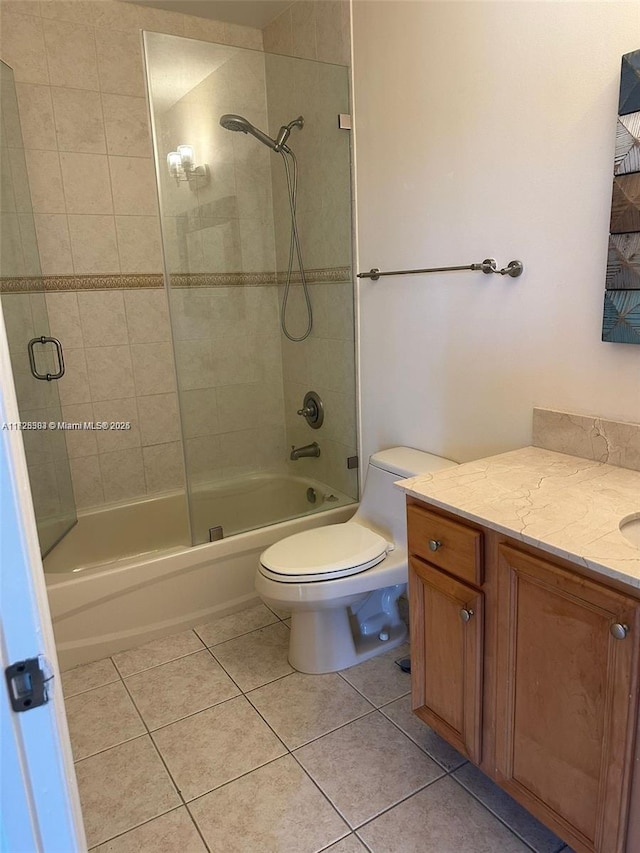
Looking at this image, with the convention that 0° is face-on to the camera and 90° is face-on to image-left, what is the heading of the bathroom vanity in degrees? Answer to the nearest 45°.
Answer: approximately 45°

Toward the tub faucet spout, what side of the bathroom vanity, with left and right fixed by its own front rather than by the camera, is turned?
right

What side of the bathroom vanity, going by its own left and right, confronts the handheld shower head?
right

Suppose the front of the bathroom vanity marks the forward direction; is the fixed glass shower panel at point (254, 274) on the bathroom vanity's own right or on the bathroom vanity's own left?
on the bathroom vanity's own right

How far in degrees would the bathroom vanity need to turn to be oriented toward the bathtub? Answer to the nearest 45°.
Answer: approximately 90° to its right

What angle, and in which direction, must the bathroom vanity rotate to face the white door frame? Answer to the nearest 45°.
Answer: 0° — it already faces it
